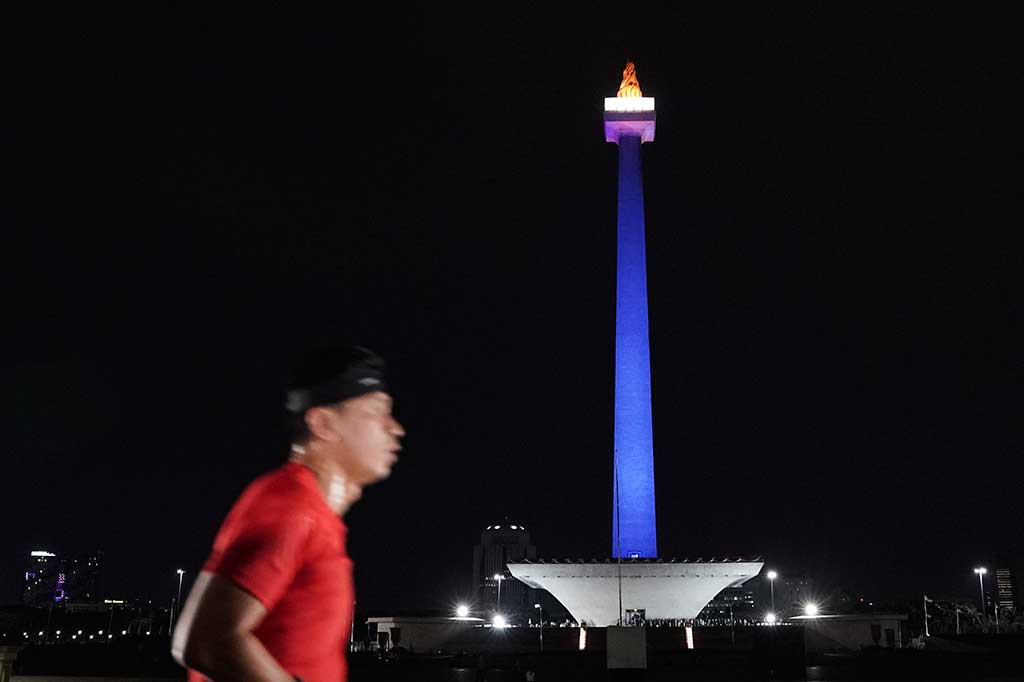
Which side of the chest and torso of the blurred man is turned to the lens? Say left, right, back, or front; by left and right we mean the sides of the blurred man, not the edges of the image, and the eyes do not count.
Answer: right

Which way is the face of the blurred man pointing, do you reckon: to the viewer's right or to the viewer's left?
to the viewer's right
